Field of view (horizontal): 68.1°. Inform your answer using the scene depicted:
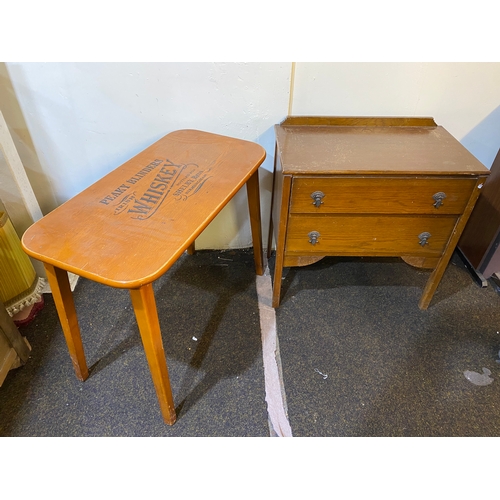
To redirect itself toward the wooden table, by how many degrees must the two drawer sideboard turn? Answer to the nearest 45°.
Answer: approximately 45° to its right

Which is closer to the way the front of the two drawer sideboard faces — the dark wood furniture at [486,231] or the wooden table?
the wooden table

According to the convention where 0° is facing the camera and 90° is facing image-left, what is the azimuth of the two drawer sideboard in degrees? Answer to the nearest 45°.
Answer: approximately 0°

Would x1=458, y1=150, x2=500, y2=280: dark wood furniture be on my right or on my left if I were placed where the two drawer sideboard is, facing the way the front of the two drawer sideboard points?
on my left
